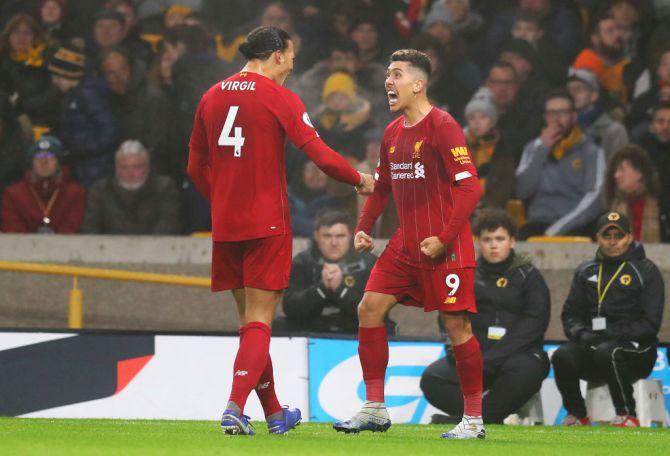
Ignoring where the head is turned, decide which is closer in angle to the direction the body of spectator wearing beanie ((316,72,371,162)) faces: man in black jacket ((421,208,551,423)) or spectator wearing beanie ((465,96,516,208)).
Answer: the man in black jacket

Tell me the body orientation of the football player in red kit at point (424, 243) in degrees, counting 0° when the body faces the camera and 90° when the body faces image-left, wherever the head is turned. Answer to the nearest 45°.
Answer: approximately 45°

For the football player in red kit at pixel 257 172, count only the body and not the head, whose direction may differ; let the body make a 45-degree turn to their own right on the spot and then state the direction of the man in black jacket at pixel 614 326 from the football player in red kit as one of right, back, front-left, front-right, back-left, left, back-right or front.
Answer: front-left

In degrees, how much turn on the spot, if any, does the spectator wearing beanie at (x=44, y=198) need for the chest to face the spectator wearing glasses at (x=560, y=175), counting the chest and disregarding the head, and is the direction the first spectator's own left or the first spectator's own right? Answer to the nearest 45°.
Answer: approximately 90° to the first spectator's own left

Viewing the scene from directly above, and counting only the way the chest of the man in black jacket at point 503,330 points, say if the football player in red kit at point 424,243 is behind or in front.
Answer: in front

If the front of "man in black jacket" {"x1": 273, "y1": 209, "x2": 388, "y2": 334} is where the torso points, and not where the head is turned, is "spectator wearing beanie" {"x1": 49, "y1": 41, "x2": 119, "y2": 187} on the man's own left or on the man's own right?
on the man's own right

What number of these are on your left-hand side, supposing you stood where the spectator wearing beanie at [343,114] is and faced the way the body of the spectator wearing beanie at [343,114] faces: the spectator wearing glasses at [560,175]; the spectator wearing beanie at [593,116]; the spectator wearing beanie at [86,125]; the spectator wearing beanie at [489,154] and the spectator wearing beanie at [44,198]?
3
